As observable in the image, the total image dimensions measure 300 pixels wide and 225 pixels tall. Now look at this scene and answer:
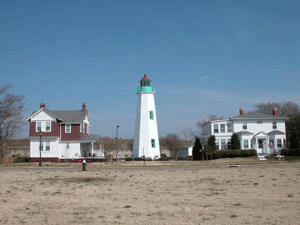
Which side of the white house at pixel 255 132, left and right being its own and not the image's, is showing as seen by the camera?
front

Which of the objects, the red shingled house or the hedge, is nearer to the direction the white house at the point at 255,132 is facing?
the hedge

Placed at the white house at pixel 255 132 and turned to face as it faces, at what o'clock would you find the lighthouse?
The lighthouse is roughly at 2 o'clock from the white house.

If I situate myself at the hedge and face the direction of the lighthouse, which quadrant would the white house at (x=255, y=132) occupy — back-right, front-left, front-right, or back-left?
back-right

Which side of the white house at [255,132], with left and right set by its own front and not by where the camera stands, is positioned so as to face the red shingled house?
right

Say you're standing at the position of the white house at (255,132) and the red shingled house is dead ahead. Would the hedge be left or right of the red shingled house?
left
